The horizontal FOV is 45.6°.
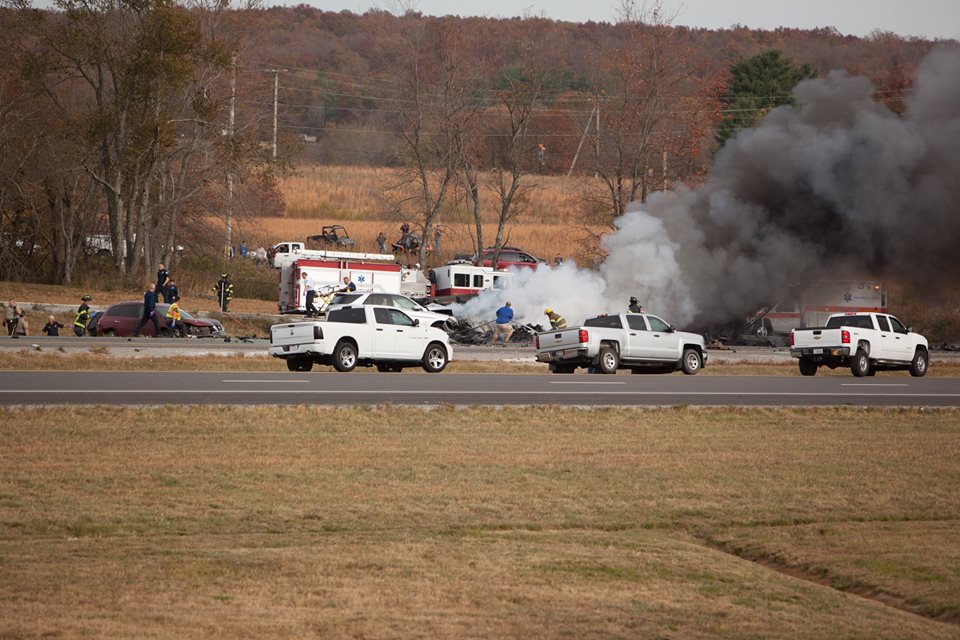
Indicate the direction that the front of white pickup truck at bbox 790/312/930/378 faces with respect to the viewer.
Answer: facing away from the viewer and to the right of the viewer

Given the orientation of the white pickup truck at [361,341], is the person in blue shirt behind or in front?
in front

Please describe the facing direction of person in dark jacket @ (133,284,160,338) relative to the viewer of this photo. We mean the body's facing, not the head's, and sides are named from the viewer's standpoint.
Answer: facing to the right of the viewer

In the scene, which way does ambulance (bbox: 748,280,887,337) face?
to the viewer's left

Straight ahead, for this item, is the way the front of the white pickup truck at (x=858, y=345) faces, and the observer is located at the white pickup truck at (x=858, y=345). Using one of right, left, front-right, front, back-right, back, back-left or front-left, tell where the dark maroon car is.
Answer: back-left

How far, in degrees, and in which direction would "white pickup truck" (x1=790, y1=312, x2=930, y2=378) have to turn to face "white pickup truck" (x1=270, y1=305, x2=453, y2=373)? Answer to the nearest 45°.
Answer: approximately 180°

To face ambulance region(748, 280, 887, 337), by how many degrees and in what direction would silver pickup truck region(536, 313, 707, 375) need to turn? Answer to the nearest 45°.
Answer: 0° — it already faces it

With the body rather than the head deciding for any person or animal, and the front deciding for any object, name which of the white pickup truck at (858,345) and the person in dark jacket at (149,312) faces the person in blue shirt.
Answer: the person in dark jacket

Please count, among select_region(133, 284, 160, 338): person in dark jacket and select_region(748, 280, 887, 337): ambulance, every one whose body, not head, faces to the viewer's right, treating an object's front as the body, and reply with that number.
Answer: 1

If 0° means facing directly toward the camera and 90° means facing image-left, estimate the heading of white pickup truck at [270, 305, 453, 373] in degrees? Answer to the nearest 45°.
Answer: approximately 225°

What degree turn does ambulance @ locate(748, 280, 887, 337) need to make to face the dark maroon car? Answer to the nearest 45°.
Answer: approximately 45° to its left
